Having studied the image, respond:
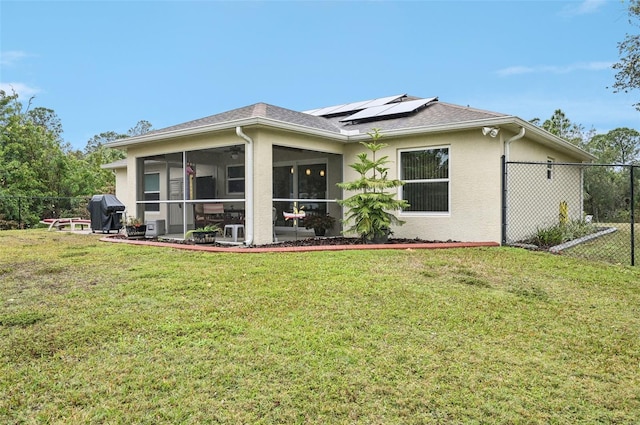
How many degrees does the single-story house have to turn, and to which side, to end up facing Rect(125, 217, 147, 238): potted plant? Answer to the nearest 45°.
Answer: approximately 135° to its left

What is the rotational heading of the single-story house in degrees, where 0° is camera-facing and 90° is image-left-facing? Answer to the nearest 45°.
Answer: approximately 225°

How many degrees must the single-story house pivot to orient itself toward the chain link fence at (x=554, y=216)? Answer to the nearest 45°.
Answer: approximately 45° to its right
